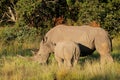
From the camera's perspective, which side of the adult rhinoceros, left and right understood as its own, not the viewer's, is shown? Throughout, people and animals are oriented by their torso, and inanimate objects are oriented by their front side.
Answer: left

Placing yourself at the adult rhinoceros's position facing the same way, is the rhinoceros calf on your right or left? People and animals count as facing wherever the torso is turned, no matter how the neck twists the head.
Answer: on your left
